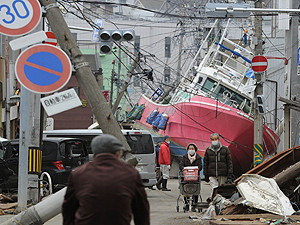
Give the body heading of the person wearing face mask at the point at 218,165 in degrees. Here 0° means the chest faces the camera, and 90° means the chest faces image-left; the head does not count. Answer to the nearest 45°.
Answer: approximately 0°
